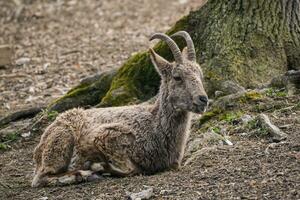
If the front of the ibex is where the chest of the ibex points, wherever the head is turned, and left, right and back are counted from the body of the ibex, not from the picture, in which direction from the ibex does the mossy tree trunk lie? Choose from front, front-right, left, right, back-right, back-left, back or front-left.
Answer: front-left

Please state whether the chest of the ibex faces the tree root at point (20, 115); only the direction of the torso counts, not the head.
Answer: no

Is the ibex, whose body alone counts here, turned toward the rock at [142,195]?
no

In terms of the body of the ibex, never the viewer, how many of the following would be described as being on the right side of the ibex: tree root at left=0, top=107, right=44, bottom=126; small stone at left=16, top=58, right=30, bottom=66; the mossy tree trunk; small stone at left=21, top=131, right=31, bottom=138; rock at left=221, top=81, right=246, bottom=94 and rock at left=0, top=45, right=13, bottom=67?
0

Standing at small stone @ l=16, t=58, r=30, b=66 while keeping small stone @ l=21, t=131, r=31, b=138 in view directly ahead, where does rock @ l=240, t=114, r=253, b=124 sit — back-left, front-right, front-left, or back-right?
front-left

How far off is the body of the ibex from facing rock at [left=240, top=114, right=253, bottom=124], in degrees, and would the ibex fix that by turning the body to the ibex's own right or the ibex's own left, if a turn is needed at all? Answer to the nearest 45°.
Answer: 0° — it already faces it

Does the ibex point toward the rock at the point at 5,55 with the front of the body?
no

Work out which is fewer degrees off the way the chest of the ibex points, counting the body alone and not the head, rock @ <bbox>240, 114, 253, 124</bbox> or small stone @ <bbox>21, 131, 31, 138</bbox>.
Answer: the rock

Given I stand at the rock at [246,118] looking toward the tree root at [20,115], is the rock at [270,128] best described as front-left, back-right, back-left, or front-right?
back-left

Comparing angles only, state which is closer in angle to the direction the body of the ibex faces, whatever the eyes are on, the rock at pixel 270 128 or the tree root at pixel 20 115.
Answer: the rock

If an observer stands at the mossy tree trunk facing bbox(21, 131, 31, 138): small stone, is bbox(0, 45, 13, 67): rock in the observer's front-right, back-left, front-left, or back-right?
front-right

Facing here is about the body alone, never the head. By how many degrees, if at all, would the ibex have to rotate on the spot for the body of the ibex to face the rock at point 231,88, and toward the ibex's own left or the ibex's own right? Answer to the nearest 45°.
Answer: approximately 45° to the ibex's own left

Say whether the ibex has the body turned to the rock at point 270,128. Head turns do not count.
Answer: yes

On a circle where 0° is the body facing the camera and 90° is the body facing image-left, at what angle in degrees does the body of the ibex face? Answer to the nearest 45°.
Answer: approximately 270°

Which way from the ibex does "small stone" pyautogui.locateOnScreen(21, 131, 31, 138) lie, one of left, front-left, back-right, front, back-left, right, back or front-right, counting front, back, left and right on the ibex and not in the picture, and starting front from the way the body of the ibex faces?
back-left

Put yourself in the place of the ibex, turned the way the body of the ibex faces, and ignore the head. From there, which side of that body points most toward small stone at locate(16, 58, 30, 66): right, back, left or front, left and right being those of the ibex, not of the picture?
left

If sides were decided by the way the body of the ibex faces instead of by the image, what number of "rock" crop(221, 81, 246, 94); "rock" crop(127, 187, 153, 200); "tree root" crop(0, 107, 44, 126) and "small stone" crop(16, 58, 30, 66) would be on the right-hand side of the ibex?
1

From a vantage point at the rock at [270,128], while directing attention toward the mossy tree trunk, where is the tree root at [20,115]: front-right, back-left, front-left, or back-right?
front-left
